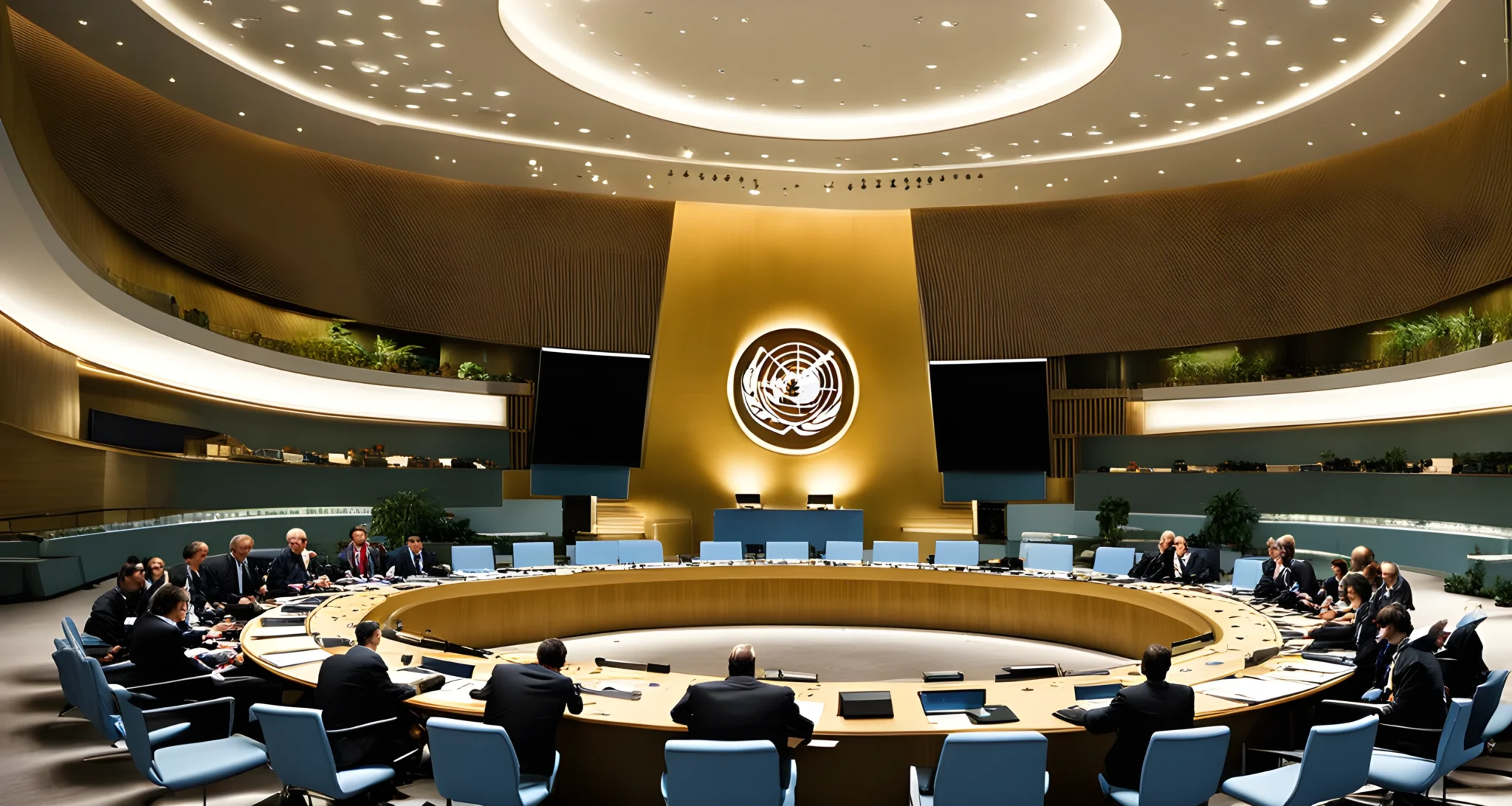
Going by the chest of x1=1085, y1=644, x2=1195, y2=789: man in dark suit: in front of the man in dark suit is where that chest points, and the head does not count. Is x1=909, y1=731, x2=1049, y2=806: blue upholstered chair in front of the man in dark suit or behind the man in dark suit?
behind

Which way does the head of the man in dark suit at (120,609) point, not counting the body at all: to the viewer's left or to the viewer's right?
to the viewer's right

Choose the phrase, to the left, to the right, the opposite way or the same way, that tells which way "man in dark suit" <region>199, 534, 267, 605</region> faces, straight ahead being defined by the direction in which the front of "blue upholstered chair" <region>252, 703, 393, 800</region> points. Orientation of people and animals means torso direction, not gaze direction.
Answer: to the right

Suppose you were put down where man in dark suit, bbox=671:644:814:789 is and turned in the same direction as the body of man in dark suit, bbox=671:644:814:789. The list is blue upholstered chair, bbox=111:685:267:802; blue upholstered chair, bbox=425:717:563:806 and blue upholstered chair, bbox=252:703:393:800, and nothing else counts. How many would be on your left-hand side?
3

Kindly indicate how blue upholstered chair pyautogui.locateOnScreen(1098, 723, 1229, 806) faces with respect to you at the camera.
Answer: facing away from the viewer and to the left of the viewer

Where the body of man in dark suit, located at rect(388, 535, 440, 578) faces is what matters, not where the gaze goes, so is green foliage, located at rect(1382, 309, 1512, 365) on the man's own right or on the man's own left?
on the man's own left

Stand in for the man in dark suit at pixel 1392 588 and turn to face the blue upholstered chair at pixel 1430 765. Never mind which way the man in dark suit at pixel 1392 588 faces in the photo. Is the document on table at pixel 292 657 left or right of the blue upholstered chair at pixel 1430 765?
right

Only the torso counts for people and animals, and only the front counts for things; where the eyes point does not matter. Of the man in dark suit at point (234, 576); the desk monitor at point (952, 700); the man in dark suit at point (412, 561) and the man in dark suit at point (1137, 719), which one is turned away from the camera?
the man in dark suit at point (1137, 719)

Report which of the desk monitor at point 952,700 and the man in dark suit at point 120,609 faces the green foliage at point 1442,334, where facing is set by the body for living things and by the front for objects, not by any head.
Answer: the man in dark suit

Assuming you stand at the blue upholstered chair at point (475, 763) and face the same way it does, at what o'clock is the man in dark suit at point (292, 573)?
The man in dark suit is roughly at 10 o'clock from the blue upholstered chair.

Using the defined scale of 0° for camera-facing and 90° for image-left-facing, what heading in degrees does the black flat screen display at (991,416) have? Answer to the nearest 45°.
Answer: approximately 0°

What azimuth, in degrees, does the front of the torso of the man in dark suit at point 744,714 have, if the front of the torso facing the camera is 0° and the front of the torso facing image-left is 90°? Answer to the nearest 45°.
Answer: approximately 180°

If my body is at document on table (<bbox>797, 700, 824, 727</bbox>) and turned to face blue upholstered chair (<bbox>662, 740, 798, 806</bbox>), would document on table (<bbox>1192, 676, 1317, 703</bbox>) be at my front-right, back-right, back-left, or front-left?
back-left

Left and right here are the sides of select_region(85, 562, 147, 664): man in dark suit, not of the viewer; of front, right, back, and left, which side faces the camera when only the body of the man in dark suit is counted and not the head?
right

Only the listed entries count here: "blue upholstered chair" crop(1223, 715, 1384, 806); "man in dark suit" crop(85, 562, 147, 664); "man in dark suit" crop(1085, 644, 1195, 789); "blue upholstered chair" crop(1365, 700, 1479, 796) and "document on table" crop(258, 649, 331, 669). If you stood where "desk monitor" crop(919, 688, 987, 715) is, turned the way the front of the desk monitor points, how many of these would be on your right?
2

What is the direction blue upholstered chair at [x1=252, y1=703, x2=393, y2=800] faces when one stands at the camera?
facing away from the viewer and to the right of the viewer
